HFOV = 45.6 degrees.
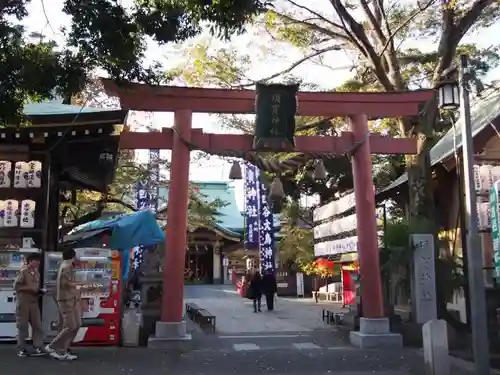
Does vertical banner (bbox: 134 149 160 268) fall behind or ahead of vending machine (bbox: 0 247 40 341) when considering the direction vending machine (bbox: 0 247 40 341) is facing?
behind

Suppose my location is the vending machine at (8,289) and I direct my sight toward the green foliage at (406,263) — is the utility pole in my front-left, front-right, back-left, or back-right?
front-right

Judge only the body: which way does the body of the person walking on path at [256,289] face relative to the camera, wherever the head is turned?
away from the camera

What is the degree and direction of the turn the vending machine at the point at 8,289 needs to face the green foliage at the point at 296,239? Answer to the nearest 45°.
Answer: approximately 135° to its left

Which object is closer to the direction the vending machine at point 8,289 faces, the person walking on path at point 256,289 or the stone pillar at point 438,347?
the stone pillar

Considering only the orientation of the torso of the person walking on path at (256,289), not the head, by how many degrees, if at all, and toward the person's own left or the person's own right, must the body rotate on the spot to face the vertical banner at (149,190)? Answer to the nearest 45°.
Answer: approximately 45° to the person's own left

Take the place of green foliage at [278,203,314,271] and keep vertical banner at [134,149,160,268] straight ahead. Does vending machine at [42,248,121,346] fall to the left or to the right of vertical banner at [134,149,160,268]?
left

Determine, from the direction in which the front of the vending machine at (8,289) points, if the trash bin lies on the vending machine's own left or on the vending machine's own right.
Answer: on the vending machine's own left

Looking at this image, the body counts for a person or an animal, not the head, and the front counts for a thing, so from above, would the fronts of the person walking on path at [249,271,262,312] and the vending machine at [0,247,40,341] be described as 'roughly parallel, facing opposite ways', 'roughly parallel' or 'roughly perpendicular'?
roughly parallel, facing opposite ways

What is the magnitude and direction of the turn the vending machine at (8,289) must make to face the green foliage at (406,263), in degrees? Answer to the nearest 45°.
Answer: approximately 90° to its left

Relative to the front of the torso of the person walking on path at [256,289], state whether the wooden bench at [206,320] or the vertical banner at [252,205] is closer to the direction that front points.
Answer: the vertical banner

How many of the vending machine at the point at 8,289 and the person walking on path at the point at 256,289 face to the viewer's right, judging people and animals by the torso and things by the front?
0

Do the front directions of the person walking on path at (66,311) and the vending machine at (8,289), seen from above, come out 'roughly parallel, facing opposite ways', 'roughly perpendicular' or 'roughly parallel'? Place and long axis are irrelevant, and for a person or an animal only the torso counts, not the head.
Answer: roughly perpendicular
